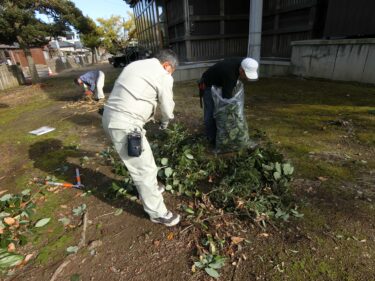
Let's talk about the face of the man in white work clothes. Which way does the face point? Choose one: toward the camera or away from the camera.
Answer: away from the camera

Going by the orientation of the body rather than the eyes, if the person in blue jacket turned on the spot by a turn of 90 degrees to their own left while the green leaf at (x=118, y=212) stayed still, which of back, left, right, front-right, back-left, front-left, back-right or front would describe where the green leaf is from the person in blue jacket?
front

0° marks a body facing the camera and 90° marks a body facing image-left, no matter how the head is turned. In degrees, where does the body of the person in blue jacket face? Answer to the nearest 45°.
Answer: approximately 90°

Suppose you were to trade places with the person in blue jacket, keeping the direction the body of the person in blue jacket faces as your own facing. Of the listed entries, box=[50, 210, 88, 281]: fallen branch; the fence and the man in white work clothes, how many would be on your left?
2

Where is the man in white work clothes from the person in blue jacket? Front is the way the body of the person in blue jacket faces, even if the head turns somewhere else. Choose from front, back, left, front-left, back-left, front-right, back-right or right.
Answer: left

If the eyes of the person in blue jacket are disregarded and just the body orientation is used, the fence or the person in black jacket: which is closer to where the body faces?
the fence
